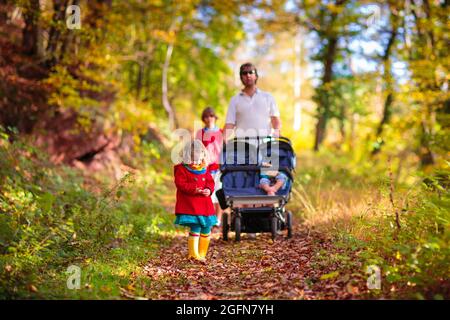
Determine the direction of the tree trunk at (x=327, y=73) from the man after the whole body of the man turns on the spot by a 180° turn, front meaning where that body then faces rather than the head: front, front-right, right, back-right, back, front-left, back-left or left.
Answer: front

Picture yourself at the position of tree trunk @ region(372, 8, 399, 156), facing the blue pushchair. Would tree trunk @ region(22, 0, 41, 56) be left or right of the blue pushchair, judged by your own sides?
right

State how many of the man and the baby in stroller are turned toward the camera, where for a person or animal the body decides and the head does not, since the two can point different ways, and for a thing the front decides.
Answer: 2

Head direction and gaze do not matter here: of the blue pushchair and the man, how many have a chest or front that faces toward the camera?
2
